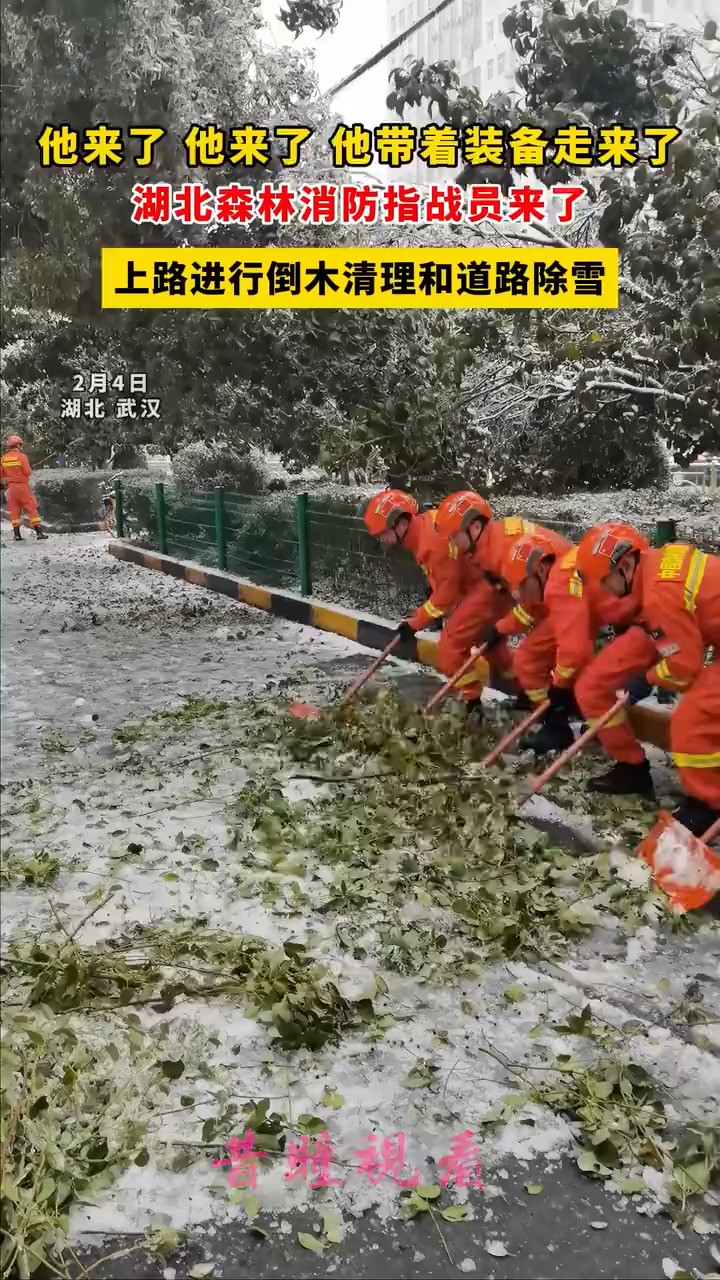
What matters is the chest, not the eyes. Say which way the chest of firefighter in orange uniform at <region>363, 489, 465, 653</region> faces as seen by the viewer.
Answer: to the viewer's left

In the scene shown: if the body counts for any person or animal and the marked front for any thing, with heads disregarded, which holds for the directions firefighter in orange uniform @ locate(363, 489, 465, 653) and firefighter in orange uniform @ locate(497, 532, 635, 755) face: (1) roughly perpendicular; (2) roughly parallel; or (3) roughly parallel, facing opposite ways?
roughly parallel

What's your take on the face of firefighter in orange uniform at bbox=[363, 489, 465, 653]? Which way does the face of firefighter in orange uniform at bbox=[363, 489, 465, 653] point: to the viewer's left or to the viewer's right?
to the viewer's left

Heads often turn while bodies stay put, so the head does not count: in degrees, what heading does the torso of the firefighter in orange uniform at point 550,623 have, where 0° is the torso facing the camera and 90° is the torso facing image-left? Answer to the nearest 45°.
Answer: approximately 90°

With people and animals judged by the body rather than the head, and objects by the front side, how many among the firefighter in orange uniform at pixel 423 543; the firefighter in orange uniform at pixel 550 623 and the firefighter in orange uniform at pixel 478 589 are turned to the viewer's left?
3

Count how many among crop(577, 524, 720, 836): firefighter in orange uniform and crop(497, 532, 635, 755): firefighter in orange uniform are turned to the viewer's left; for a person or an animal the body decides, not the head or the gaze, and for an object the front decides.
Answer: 2

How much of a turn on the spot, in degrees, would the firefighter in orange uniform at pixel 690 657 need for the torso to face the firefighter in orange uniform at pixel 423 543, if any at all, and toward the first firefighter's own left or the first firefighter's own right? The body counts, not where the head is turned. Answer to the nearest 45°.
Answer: approximately 45° to the first firefighter's own right

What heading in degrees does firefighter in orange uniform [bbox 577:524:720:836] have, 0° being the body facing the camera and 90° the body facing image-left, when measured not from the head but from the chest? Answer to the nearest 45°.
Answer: approximately 90°

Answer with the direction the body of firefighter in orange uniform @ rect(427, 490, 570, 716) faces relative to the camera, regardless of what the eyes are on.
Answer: to the viewer's left
